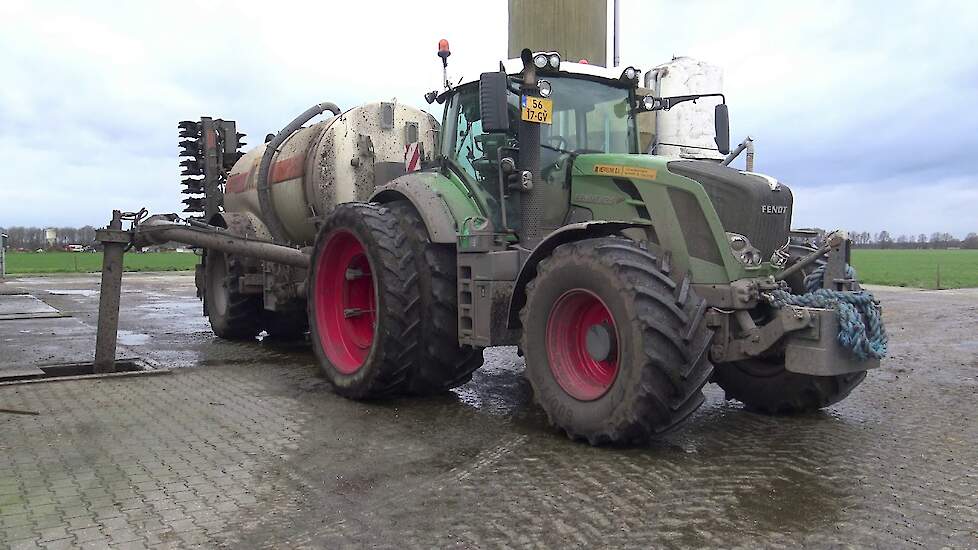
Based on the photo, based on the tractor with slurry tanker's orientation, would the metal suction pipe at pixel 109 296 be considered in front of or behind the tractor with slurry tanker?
behind

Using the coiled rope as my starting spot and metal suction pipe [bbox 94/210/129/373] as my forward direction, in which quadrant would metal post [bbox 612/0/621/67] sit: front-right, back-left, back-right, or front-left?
front-right

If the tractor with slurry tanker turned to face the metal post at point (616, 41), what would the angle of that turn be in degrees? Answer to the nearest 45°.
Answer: approximately 135° to its left

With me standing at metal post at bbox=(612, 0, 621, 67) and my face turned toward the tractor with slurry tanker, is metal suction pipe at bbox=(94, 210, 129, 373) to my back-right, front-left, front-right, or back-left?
front-right

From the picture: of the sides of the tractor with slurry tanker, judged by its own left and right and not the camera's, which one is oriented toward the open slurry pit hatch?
back

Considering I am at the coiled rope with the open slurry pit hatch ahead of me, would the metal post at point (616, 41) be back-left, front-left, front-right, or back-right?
front-right
